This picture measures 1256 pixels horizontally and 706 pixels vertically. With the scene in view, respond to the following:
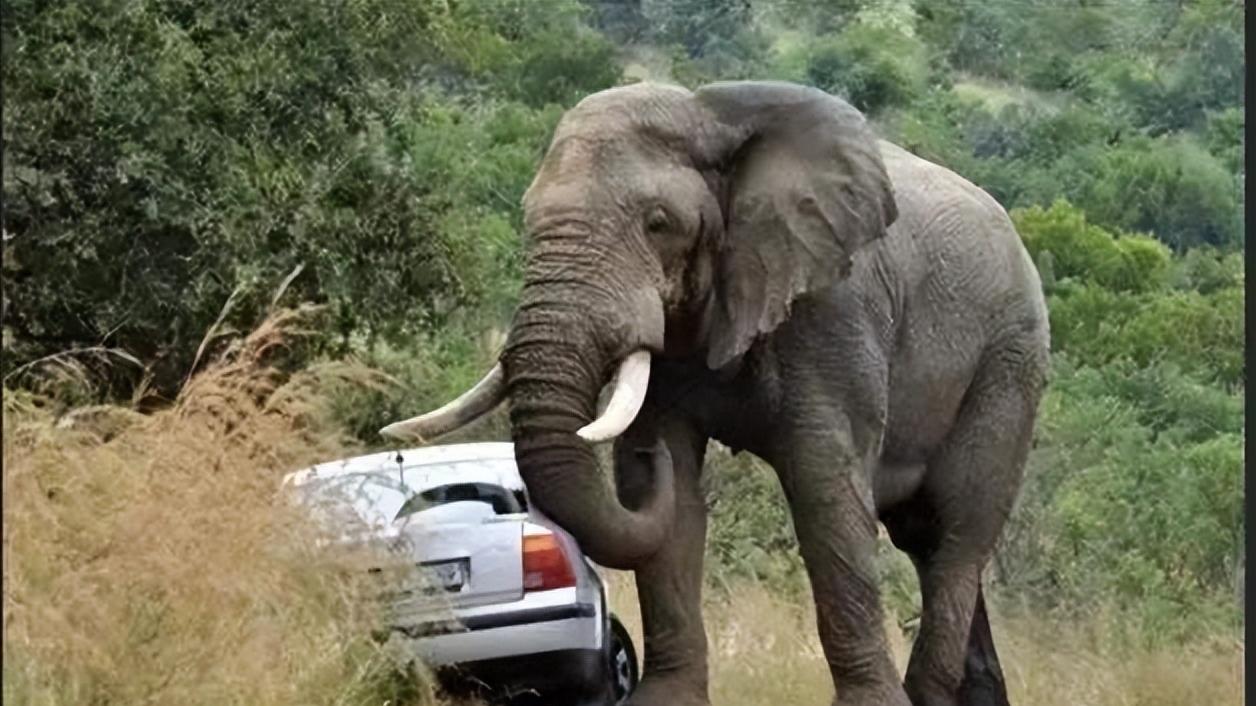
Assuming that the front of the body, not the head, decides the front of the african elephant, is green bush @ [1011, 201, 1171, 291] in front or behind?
behind

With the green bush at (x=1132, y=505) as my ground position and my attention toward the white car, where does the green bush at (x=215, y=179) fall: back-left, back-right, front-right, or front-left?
front-right

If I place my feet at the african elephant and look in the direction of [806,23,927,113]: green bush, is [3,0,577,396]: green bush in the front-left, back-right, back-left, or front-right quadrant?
front-left

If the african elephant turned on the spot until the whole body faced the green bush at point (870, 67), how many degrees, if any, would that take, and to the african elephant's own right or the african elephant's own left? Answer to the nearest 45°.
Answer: approximately 135° to the african elephant's own right

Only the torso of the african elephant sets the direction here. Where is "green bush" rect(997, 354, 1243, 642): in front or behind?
behind

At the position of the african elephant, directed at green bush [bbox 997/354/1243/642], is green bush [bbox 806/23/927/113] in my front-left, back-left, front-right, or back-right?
front-left
